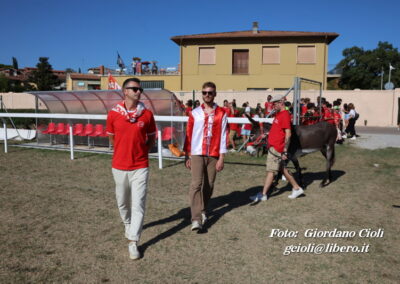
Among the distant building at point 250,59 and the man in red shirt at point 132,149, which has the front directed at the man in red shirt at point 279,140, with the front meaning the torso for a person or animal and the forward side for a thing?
the distant building

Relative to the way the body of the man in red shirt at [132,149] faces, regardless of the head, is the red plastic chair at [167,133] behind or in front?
behind

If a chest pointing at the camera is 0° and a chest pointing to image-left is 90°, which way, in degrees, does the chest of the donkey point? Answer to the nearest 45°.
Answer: approximately 90°

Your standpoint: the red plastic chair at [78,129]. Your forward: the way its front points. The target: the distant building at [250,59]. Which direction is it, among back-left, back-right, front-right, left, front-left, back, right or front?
back

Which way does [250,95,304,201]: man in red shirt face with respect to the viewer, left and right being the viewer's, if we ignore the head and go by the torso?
facing to the left of the viewer

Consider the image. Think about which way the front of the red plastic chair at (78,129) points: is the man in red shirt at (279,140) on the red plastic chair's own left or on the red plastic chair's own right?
on the red plastic chair's own left

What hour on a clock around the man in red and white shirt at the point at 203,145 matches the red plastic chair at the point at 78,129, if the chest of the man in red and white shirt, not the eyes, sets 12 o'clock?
The red plastic chair is roughly at 5 o'clock from the man in red and white shirt.

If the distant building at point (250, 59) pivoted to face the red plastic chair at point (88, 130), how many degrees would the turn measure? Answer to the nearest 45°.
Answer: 0° — it already faces it
